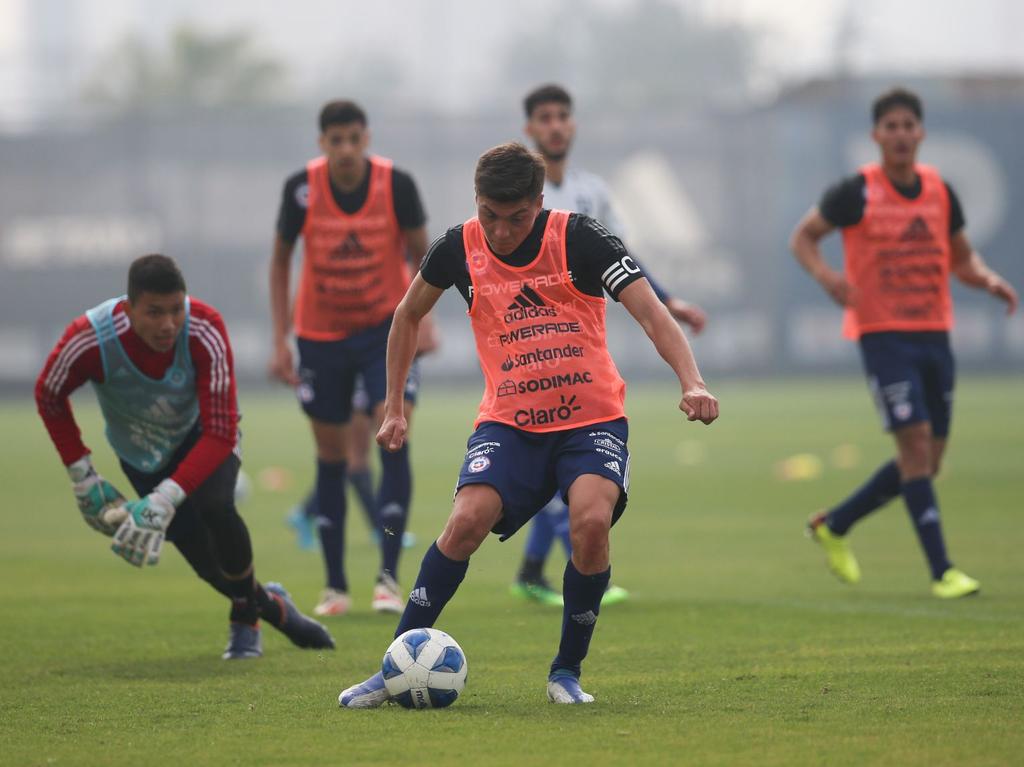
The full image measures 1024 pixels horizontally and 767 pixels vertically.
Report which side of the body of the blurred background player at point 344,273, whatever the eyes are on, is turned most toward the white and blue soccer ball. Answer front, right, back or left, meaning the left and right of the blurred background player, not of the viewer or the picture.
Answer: front

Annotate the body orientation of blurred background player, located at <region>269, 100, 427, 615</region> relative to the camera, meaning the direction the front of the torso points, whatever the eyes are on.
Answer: toward the camera

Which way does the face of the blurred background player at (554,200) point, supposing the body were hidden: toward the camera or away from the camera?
toward the camera

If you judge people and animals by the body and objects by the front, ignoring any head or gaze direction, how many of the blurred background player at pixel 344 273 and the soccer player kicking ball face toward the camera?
2

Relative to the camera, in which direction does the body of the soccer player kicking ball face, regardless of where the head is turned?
toward the camera

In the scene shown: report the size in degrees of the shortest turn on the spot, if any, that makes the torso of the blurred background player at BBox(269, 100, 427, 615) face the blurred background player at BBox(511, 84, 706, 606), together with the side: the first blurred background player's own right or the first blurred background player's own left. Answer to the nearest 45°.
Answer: approximately 90° to the first blurred background player's own left

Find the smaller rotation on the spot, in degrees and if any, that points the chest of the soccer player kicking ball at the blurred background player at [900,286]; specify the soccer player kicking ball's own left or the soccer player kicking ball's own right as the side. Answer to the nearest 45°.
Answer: approximately 135° to the soccer player kicking ball's own left

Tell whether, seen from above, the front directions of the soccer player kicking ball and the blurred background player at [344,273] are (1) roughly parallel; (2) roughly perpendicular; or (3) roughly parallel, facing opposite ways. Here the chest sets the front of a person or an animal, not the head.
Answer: roughly parallel

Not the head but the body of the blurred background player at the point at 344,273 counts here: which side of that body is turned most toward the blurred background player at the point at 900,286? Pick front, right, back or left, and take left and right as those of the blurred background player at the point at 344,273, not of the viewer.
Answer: left

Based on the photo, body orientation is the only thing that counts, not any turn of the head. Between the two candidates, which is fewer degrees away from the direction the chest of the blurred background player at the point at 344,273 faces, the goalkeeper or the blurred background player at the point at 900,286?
the goalkeeper

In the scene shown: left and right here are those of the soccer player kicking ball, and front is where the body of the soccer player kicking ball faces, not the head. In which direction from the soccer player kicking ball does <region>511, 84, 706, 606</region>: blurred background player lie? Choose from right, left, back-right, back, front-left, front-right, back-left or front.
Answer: back

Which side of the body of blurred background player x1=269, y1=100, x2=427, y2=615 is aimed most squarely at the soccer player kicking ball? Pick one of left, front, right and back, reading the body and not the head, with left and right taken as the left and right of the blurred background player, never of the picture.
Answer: front

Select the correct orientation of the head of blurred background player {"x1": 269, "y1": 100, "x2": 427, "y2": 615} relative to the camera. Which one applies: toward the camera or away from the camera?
toward the camera

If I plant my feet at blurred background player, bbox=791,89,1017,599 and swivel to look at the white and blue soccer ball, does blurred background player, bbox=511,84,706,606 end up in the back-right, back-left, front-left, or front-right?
front-right
